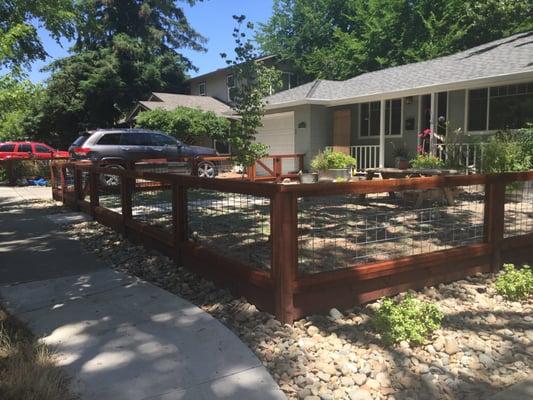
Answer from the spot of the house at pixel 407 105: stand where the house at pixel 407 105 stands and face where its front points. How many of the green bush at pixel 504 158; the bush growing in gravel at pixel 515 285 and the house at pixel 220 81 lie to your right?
1

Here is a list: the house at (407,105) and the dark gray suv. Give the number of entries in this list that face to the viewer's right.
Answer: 1

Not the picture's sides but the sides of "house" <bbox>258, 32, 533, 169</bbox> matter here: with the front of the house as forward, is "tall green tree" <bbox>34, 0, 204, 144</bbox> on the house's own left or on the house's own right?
on the house's own right

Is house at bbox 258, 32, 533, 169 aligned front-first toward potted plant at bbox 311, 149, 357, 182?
yes

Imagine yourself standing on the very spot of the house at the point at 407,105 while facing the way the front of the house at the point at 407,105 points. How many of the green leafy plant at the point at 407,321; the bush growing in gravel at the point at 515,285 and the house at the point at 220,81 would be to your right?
1

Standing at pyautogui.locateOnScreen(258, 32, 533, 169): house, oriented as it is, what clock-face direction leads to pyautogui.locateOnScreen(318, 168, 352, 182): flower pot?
The flower pot is roughly at 12 o'clock from the house.

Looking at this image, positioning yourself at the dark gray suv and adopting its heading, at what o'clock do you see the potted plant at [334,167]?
The potted plant is roughly at 1 o'clock from the dark gray suv.

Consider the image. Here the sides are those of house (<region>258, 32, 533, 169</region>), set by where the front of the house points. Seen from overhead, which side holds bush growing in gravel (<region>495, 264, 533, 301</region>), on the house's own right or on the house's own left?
on the house's own left

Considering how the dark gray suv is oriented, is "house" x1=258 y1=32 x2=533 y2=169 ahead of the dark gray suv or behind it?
ahead

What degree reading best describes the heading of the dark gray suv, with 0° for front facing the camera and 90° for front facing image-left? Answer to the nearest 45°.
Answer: approximately 270°

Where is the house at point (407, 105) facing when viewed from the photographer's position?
facing the viewer and to the left of the viewer

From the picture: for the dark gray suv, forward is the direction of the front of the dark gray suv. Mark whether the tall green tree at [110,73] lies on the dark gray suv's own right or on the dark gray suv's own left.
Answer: on the dark gray suv's own left

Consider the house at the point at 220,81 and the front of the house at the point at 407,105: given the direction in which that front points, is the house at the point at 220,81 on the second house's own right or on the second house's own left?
on the second house's own right

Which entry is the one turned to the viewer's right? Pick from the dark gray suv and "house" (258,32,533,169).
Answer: the dark gray suv
